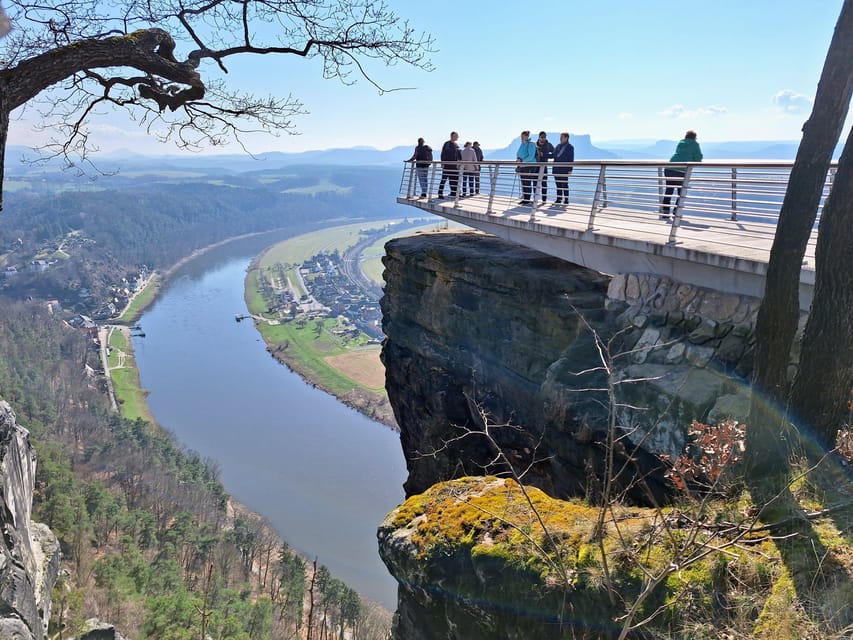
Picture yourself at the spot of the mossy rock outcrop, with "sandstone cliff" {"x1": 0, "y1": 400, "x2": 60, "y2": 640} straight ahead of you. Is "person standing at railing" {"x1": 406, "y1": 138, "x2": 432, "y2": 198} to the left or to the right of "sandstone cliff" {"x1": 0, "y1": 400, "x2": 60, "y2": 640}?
right

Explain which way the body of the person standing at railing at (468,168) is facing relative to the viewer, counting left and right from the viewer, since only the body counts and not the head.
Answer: facing away from the viewer

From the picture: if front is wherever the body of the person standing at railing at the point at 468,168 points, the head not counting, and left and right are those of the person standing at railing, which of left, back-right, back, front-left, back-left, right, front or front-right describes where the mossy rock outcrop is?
back

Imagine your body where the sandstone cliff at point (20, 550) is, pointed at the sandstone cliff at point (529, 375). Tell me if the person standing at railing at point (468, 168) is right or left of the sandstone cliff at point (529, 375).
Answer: left

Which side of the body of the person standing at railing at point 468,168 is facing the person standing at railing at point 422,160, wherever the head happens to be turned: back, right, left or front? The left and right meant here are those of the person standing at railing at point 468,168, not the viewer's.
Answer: left

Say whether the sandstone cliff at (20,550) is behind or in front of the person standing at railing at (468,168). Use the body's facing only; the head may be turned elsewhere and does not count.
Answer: behind

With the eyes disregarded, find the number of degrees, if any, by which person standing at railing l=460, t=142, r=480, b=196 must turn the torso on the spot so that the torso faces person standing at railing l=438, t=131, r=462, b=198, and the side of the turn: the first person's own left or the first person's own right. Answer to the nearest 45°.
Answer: approximately 135° to the first person's own left

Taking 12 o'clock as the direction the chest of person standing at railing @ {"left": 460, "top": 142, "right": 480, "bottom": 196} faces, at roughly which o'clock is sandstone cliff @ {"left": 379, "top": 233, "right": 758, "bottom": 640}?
The sandstone cliff is roughly at 6 o'clock from the person standing at railing.
